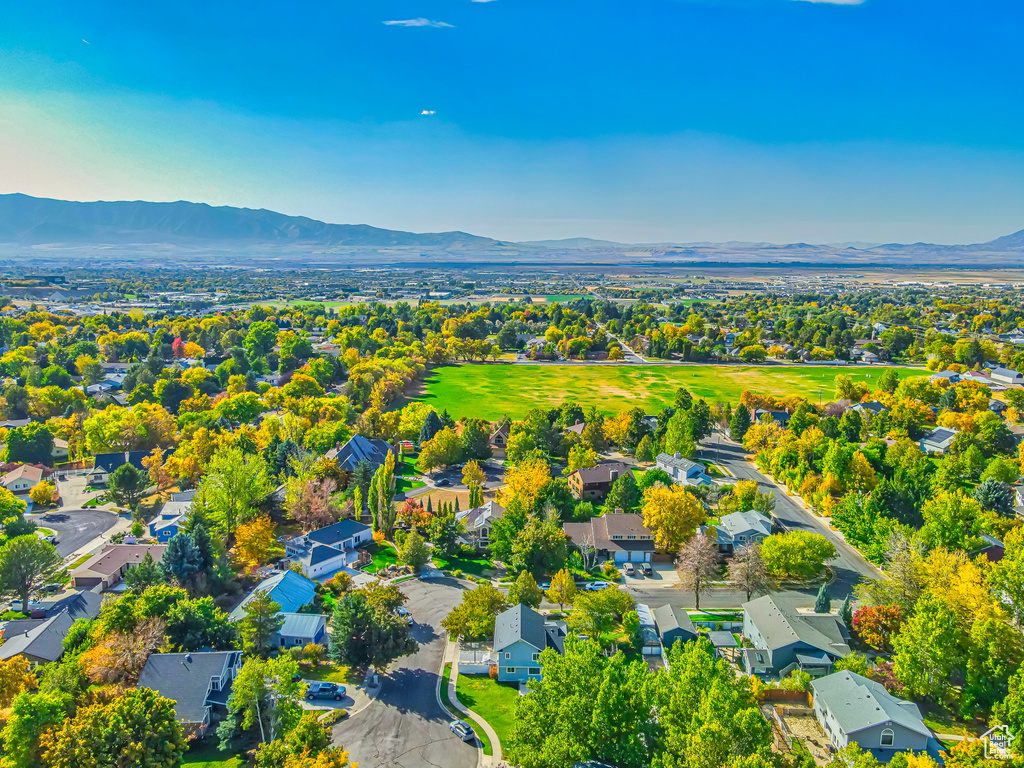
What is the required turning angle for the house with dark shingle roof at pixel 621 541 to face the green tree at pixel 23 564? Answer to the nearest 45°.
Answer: approximately 90° to its right

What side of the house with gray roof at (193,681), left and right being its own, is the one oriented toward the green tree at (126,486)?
left

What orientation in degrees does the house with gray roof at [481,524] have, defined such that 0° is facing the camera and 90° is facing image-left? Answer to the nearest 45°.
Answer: approximately 0°

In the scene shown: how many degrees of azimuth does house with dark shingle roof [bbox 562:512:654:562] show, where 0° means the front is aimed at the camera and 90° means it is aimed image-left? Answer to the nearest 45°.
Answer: approximately 0°

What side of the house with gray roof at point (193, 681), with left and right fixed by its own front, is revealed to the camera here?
right

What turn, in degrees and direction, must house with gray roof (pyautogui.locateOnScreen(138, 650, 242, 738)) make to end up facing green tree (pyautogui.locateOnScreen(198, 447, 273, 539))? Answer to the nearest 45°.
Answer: approximately 90° to its left

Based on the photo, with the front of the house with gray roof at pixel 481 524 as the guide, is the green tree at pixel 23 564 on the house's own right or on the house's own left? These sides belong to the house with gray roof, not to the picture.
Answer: on the house's own right

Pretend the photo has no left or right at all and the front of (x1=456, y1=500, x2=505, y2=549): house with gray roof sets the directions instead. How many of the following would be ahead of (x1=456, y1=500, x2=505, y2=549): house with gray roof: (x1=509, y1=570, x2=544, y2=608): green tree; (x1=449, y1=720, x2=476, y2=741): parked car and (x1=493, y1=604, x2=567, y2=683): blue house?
3
